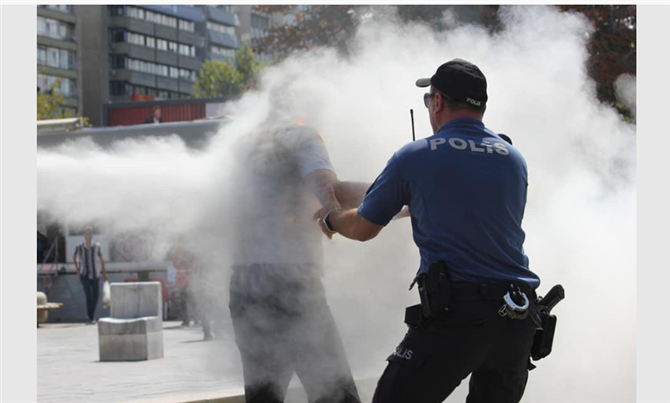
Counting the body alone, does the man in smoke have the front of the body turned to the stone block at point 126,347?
no

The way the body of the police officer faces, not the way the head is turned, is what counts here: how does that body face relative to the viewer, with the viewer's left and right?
facing away from the viewer and to the left of the viewer

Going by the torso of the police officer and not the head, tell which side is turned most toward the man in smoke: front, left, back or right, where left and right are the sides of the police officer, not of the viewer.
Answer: front

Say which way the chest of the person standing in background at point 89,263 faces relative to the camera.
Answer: toward the camera

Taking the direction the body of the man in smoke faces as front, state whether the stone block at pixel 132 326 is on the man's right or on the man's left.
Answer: on the man's left

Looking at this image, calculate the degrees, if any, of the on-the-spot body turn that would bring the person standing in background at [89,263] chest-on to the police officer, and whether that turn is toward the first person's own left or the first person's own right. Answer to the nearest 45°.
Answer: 0° — they already face them

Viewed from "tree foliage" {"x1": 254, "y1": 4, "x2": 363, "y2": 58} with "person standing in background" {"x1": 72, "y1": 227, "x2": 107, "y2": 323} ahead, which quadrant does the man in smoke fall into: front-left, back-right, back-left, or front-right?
front-left

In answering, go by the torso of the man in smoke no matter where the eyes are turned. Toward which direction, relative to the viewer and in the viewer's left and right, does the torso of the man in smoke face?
facing away from the viewer and to the right of the viewer

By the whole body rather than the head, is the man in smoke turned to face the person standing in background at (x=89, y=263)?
no

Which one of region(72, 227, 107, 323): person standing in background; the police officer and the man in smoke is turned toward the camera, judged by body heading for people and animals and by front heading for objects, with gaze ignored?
the person standing in background

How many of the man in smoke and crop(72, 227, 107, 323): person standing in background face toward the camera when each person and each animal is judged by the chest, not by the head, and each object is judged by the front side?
1

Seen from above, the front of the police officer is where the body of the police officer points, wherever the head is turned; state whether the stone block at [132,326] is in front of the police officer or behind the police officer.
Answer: in front
